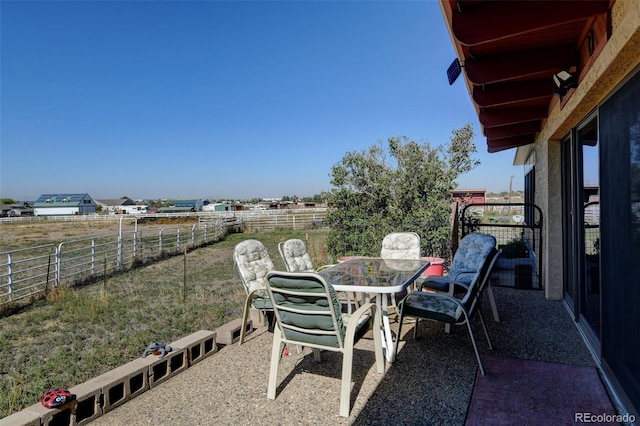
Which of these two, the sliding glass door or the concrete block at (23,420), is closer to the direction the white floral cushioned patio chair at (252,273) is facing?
the sliding glass door

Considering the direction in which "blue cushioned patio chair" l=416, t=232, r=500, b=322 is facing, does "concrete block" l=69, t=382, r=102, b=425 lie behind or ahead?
ahead

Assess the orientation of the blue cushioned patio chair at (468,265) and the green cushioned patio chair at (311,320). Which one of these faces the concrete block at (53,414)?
the blue cushioned patio chair at (468,265)

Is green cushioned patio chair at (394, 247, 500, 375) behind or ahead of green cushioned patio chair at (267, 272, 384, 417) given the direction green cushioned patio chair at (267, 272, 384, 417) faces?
ahead

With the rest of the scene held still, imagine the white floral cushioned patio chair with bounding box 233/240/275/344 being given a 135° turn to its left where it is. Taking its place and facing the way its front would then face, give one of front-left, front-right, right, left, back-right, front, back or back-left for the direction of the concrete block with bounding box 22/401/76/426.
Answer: back-left

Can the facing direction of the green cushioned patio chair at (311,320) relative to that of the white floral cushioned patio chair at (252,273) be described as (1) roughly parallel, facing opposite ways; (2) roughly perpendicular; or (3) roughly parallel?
roughly perpendicular

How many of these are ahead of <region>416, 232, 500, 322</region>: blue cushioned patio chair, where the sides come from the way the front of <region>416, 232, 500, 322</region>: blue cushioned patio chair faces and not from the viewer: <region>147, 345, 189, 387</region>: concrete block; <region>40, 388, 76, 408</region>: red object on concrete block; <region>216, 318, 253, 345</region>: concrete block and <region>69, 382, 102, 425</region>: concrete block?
4

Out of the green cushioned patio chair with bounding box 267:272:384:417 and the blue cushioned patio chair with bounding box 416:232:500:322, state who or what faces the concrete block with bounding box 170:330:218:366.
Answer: the blue cushioned patio chair with bounding box 416:232:500:322

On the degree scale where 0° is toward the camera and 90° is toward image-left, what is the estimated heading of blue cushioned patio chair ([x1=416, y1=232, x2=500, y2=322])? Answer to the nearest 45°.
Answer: approximately 45°

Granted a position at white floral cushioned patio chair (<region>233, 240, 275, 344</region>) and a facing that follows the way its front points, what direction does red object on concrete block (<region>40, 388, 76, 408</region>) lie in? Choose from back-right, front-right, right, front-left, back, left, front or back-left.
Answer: right

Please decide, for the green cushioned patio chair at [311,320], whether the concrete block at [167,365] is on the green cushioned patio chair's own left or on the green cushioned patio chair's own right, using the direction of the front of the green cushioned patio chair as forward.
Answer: on the green cushioned patio chair's own left

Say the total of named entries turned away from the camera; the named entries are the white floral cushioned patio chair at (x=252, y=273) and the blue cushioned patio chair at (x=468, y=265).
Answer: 0

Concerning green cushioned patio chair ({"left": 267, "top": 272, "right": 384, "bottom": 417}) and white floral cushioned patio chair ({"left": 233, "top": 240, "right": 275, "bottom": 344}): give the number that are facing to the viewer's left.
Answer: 0

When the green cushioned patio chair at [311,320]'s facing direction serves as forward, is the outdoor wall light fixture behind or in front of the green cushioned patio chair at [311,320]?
in front

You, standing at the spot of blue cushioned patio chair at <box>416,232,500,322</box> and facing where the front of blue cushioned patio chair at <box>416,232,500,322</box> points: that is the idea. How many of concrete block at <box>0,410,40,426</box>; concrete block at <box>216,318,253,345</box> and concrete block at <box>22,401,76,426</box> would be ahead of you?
3

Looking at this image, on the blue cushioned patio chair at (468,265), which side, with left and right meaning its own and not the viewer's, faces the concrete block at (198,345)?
front

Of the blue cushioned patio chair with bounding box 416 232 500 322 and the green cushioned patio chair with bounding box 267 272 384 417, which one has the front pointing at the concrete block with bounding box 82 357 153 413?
the blue cushioned patio chair with bounding box 416 232 500 322
